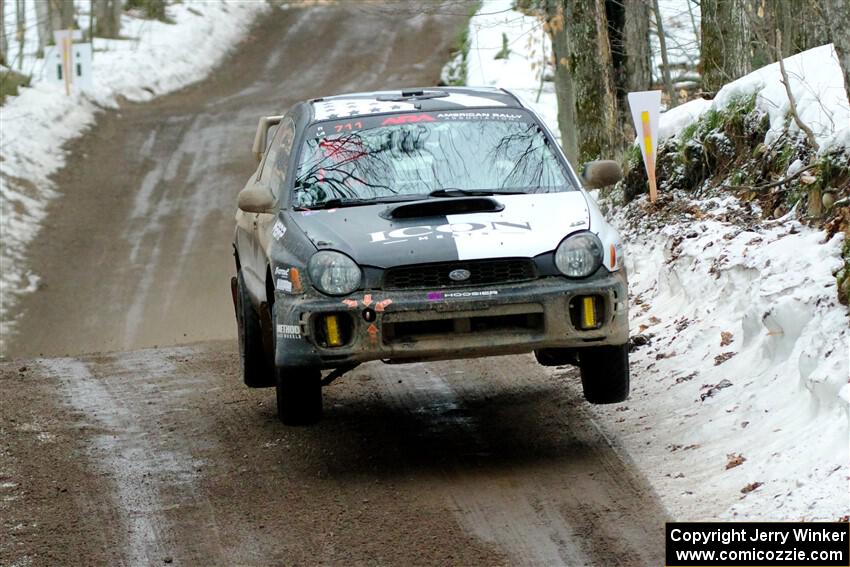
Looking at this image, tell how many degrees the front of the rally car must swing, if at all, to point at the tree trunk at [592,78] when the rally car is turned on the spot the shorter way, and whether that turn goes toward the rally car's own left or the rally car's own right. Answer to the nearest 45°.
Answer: approximately 180°

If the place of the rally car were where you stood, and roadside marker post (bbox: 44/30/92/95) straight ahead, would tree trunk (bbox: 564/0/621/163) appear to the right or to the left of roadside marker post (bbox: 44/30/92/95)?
right

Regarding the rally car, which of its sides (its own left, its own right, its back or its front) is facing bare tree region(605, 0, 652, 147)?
back

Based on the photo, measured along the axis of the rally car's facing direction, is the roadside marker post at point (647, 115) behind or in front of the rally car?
behind

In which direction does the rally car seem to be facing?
toward the camera
